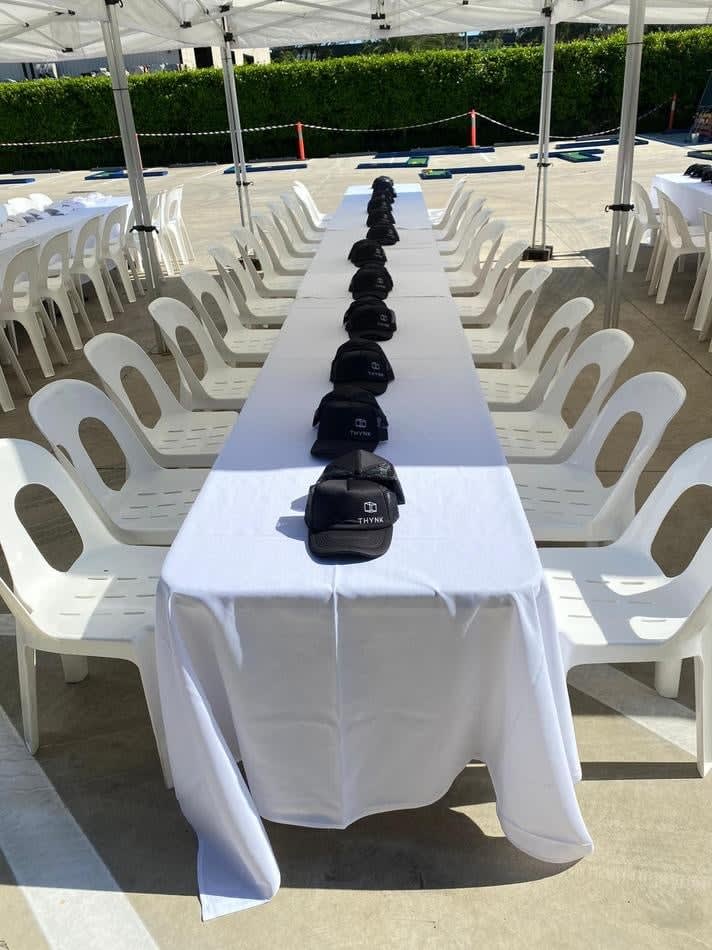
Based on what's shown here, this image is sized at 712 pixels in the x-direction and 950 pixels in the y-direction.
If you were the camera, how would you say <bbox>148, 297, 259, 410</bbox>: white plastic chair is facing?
facing to the right of the viewer

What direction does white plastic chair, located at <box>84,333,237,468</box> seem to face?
to the viewer's right

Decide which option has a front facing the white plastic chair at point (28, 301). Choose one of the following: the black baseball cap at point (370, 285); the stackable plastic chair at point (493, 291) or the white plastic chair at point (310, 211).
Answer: the stackable plastic chair

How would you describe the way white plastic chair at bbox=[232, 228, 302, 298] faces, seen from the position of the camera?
facing to the right of the viewer

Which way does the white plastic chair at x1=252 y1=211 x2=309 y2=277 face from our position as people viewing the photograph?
facing to the right of the viewer

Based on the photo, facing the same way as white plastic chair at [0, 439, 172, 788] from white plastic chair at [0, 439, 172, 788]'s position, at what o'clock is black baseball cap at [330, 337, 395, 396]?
The black baseball cap is roughly at 10 o'clock from the white plastic chair.

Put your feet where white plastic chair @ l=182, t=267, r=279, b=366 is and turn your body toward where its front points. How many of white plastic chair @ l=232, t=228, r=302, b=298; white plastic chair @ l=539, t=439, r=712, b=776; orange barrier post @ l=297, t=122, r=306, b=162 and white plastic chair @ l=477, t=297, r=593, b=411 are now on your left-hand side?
2

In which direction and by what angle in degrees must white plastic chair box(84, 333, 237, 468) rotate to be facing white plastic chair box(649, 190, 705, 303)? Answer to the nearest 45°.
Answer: approximately 45° to its left

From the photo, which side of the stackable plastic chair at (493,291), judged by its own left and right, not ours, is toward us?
left

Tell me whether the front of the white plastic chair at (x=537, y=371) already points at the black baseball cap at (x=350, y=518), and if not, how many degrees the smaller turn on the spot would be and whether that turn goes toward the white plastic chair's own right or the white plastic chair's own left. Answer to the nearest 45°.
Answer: approximately 90° to the white plastic chair's own left

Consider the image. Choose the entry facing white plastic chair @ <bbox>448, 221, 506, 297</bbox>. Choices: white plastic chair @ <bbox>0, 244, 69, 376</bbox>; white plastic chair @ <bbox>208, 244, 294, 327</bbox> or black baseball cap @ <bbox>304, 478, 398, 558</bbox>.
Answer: white plastic chair @ <bbox>208, 244, 294, 327</bbox>

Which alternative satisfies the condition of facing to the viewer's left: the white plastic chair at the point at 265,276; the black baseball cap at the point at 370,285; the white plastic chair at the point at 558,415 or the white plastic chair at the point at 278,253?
the white plastic chair at the point at 558,415

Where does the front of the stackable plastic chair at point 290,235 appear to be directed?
to the viewer's right

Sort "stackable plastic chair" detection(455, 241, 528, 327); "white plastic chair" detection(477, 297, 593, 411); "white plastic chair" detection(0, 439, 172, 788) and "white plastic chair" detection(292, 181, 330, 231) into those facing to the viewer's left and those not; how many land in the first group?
2
